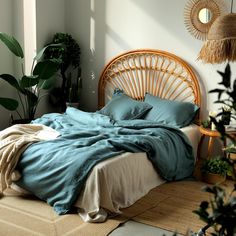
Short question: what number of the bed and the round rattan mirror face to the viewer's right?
0

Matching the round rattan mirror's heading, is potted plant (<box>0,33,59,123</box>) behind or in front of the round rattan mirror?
in front

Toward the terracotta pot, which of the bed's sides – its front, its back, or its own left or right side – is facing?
left

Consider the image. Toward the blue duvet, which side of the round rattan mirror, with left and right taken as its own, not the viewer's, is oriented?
front

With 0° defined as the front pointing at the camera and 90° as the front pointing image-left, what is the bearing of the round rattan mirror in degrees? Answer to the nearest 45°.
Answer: approximately 45°

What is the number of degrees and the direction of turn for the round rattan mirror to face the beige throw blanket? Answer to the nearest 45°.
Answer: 0° — it already faces it

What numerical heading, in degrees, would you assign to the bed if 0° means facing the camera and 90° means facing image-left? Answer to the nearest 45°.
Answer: approximately 45°
